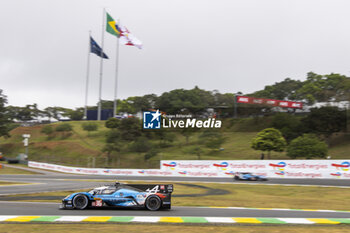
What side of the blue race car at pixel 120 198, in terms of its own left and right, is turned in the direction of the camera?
left

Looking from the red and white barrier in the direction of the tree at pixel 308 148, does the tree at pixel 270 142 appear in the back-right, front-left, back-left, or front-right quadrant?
front-left

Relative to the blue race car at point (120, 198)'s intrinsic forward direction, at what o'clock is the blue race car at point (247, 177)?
the blue race car at point (247, 177) is roughly at 4 o'clock from the blue race car at point (120, 198).
